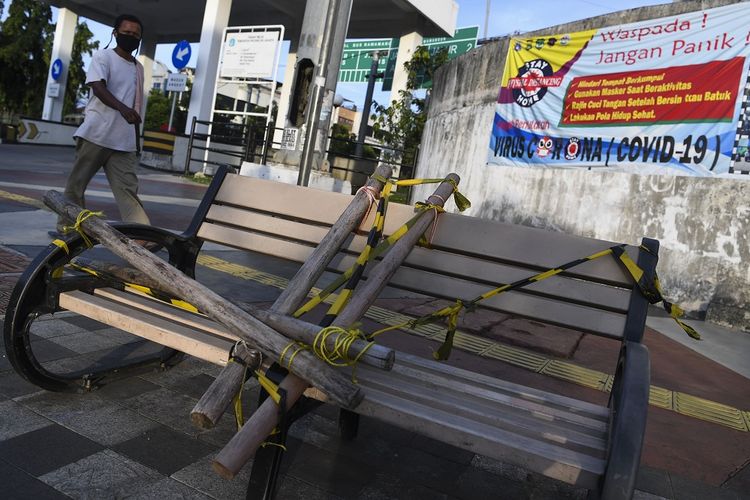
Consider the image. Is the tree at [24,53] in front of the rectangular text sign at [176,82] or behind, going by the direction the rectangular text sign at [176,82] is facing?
behind

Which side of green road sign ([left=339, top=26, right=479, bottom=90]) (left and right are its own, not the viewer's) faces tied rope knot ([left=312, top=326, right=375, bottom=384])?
front

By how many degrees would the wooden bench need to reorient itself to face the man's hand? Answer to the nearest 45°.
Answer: approximately 90° to its right

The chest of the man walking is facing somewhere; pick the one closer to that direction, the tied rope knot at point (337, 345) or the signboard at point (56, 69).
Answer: the tied rope knot

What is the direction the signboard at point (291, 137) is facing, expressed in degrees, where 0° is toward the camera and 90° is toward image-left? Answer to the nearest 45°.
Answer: approximately 0°

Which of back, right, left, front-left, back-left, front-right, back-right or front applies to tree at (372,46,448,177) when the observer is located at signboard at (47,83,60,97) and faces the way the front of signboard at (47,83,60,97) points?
front-left

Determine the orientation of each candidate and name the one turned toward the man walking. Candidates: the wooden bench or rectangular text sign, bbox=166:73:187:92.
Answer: the rectangular text sign

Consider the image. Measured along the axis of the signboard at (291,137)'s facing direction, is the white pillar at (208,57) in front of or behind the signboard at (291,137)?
behind

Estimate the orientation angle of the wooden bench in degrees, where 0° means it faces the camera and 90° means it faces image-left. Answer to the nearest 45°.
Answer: approximately 45°

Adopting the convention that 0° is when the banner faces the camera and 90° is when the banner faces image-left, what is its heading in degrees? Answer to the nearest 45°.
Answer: approximately 45°

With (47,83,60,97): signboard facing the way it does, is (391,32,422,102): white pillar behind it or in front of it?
in front
